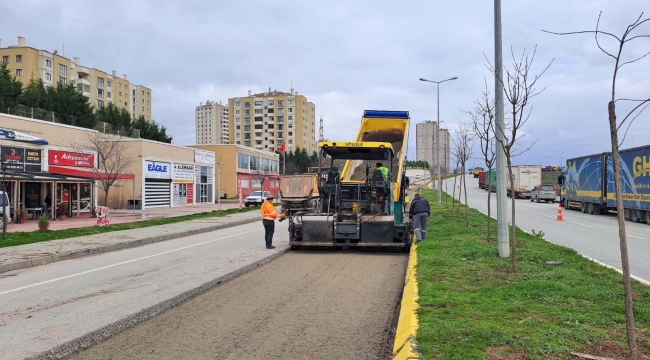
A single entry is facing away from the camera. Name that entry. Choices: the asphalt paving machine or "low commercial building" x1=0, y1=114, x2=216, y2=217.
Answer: the asphalt paving machine

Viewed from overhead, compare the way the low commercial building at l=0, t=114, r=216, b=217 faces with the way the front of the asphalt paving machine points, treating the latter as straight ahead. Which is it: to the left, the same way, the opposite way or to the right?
to the right

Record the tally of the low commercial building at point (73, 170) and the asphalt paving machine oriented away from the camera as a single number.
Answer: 1

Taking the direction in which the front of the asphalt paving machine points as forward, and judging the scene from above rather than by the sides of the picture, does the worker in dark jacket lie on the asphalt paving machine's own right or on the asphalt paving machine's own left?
on the asphalt paving machine's own right

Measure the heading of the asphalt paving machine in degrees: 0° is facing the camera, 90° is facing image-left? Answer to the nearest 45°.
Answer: approximately 180°

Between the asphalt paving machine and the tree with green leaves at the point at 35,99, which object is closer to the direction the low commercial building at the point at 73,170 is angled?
the asphalt paving machine

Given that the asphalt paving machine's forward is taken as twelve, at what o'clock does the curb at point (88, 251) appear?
The curb is roughly at 9 o'clock from the asphalt paving machine.
